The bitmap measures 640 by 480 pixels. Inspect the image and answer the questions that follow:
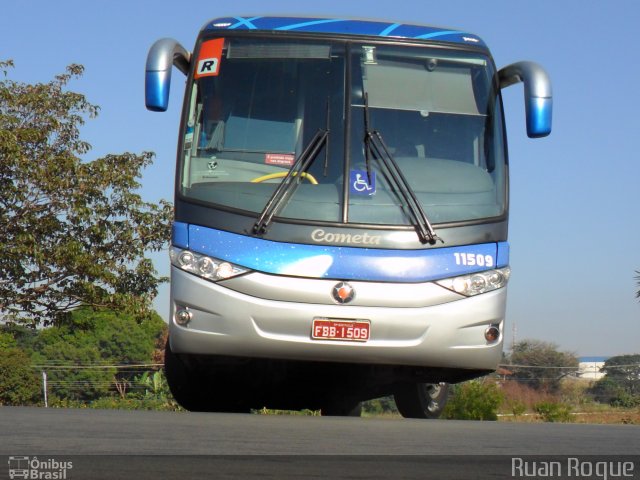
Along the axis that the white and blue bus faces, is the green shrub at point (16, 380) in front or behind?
behind

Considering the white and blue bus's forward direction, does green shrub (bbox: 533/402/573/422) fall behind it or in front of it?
behind

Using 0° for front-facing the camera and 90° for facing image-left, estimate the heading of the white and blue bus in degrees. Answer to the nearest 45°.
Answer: approximately 0°

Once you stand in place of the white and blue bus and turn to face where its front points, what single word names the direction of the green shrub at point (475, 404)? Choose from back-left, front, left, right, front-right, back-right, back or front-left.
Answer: back

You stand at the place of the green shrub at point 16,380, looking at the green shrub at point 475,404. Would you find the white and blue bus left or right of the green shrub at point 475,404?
right
